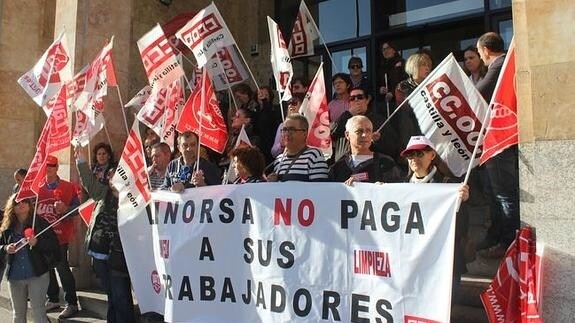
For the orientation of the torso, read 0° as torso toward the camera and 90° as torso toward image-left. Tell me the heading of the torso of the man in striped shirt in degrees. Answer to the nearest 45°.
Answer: approximately 45°

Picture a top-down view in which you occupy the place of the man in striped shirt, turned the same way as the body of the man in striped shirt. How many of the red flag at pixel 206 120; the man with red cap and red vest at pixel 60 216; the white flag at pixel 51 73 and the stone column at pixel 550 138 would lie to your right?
3

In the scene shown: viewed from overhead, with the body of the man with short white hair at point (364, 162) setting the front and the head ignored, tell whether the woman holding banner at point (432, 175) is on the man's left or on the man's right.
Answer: on the man's left

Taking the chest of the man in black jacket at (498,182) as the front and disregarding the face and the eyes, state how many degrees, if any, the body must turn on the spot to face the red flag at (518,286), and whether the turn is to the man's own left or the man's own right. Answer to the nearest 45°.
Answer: approximately 90° to the man's own left

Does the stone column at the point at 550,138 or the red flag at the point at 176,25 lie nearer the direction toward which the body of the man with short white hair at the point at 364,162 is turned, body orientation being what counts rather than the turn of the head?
the stone column

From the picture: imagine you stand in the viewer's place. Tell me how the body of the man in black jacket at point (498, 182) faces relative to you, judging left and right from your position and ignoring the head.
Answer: facing to the left of the viewer

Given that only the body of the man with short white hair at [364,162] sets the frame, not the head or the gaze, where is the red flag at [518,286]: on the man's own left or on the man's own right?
on the man's own left
